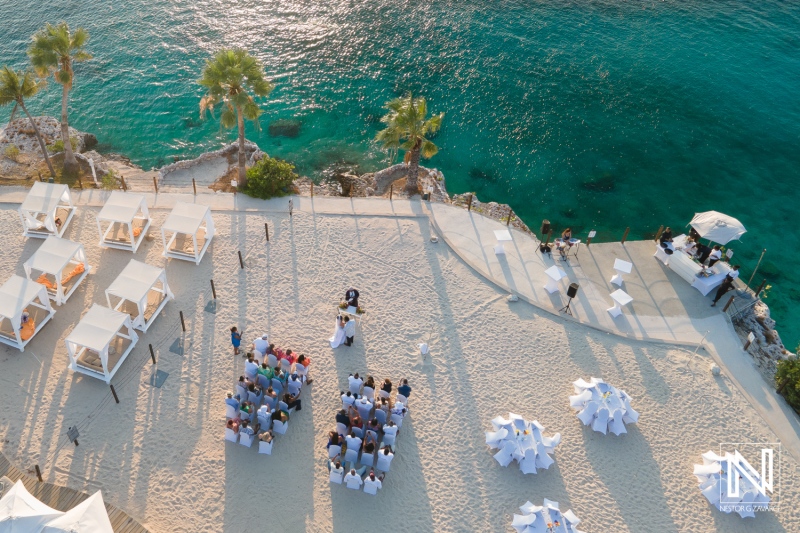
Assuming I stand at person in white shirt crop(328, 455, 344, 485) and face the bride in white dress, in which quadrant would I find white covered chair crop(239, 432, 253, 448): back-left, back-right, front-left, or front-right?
front-left

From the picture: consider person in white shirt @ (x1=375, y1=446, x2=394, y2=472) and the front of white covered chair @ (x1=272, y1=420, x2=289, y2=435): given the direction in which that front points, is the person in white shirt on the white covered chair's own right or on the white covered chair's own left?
on the white covered chair's own right

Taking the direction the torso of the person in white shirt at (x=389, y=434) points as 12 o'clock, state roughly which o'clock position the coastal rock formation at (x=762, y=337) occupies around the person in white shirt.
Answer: The coastal rock formation is roughly at 2 o'clock from the person in white shirt.

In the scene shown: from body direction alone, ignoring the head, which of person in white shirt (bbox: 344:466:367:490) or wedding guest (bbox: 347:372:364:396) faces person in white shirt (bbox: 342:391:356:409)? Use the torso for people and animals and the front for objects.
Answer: person in white shirt (bbox: 344:466:367:490)

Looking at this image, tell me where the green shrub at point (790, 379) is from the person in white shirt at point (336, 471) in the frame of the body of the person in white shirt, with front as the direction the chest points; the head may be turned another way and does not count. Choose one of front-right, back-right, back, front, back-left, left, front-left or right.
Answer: right

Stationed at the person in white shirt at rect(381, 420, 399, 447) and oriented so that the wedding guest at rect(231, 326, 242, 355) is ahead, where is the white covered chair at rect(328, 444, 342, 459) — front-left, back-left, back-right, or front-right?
front-left

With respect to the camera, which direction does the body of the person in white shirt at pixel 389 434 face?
away from the camera

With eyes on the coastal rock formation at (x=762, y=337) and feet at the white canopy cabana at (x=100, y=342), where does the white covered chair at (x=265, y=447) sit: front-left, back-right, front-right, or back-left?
front-right

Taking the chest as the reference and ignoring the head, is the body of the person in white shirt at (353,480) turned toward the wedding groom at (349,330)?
yes

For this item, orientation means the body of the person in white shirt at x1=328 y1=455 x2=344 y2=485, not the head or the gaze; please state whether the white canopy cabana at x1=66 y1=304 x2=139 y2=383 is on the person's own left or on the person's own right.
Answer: on the person's own left

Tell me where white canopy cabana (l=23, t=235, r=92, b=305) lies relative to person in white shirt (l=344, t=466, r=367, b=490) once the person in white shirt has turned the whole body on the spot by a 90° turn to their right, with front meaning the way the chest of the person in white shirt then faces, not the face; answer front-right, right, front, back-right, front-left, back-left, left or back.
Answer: back-left

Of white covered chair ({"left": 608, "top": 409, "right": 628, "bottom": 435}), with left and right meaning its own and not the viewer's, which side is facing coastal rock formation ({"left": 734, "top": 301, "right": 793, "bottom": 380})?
right

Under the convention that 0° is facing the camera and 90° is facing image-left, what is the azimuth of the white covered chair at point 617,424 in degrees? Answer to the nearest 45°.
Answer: approximately 135°

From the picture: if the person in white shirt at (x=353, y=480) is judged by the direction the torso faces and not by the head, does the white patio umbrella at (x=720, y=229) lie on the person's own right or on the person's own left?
on the person's own right

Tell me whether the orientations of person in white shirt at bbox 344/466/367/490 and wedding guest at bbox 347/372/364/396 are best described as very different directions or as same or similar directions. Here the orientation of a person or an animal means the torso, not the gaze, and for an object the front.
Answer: same or similar directions

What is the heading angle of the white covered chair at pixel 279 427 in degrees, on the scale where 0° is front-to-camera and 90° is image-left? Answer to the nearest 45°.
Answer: approximately 225°

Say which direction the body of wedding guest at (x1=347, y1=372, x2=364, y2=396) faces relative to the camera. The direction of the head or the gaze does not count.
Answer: away from the camera

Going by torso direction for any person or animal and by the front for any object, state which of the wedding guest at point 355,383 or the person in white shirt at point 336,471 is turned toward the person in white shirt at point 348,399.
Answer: the person in white shirt at point 336,471

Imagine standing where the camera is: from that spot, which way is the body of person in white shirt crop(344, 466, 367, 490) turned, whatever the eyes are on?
away from the camera
